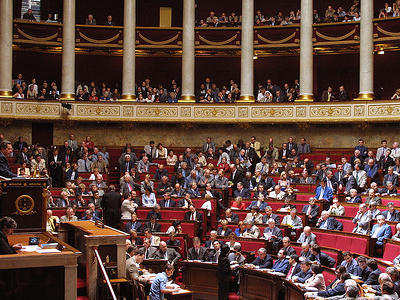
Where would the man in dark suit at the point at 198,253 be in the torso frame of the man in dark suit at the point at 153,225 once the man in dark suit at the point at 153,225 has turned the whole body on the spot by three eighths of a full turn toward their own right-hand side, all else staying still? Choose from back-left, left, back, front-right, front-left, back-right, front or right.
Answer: back

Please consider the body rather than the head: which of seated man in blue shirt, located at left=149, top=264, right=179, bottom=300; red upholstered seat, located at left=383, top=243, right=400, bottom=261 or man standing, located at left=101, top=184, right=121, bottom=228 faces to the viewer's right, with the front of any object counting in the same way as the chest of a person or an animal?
the seated man in blue shirt

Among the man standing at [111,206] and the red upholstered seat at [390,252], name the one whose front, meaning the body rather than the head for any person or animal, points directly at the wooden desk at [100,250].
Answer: the red upholstered seat

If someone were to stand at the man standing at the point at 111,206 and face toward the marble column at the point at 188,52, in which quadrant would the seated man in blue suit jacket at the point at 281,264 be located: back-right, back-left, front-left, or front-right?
back-right

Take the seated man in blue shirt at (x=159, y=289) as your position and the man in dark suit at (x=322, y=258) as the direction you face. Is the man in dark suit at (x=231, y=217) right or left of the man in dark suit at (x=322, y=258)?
left

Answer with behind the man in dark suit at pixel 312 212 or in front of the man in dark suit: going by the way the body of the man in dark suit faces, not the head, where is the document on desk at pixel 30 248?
in front

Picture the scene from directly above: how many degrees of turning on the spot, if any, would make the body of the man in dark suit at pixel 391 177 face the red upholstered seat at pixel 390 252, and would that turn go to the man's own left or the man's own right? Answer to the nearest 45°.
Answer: approximately 45° to the man's own left

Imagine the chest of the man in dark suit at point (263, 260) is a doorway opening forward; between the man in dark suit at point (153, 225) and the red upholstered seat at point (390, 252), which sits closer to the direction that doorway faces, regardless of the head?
the man in dark suit

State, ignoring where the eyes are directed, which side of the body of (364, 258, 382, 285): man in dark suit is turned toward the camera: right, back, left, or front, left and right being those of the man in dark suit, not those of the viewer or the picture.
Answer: left

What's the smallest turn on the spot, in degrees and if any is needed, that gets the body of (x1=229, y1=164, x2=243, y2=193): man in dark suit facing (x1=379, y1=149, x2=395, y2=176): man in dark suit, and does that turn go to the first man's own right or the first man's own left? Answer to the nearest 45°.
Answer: approximately 135° to the first man's own left
